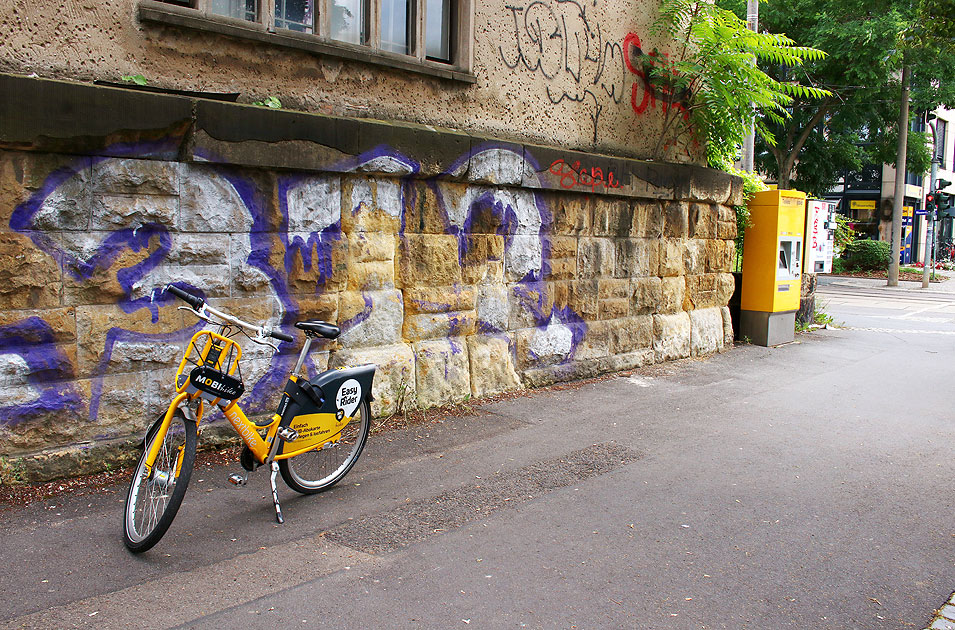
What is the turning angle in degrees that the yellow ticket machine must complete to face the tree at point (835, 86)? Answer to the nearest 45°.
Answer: approximately 135° to its left

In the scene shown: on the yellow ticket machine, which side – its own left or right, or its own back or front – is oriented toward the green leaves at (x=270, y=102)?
right

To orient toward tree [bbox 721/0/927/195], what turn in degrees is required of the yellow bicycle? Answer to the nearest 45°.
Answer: approximately 180°

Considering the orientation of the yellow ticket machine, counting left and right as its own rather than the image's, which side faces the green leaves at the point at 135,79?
right

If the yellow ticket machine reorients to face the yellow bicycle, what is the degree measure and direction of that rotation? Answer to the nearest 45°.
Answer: approximately 45° to its right

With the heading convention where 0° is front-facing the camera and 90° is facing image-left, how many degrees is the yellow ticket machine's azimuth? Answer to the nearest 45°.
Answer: approximately 315°

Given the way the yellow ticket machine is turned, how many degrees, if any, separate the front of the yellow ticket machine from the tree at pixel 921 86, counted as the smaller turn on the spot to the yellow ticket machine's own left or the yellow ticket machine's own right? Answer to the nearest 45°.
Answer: approximately 135° to the yellow ticket machine's own left

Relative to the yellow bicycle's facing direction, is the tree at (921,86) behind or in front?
behind

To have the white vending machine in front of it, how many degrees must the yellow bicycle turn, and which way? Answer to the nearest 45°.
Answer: approximately 180°

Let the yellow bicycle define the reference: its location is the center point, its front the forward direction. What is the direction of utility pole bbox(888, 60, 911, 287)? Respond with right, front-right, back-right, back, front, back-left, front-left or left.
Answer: back

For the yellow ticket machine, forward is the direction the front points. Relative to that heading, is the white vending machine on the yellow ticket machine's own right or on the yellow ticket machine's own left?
on the yellow ticket machine's own left

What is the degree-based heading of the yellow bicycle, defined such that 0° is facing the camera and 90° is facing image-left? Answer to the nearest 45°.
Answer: approximately 45°
